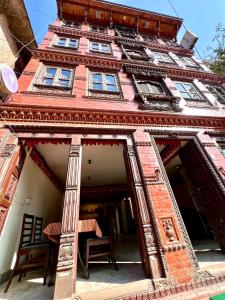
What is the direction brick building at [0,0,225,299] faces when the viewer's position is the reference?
facing the viewer

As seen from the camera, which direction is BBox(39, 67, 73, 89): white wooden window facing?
toward the camera
